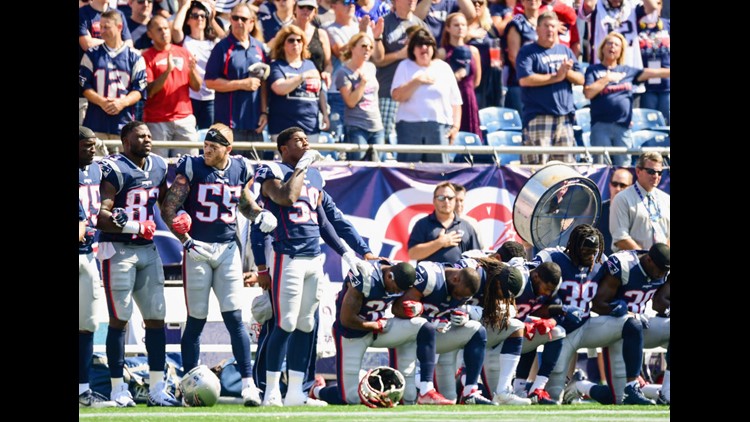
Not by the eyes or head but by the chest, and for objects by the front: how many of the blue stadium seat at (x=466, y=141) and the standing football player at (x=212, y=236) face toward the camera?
2

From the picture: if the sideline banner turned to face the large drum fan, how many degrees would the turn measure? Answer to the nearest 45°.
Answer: approximately 90° to its left

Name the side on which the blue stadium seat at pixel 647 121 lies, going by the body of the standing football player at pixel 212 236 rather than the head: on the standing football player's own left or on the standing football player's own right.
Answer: on the standing football player's own left

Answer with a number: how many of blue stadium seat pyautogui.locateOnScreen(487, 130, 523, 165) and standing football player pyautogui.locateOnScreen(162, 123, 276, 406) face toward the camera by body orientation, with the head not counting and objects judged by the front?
2

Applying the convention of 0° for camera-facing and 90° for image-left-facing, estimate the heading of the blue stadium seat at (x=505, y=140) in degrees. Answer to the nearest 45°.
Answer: approximately 0°
